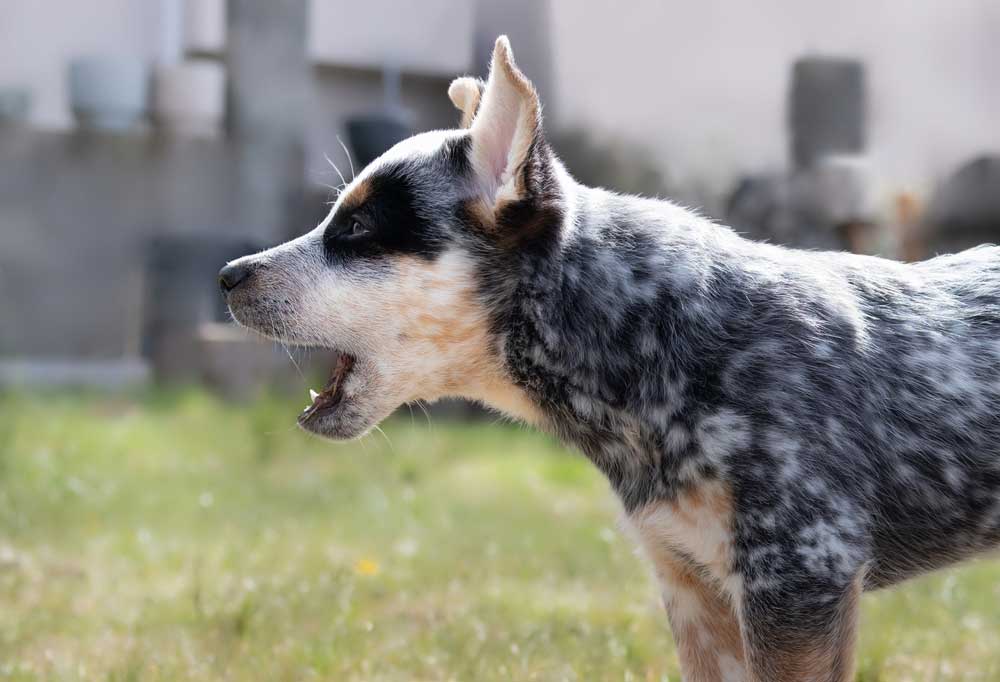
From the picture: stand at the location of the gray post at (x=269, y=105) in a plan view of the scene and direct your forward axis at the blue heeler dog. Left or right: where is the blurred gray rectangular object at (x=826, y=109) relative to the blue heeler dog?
left

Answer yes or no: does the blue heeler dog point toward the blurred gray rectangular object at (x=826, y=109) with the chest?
no

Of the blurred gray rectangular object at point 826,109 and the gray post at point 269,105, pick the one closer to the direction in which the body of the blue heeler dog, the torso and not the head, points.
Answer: the gray post

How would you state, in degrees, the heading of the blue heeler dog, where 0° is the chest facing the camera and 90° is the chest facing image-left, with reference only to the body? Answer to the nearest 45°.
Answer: approximately 90°

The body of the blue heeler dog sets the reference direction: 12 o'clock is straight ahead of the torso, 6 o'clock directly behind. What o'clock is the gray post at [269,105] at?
The gray post is roughly at 2 o'clock from the blue heeler dog.
